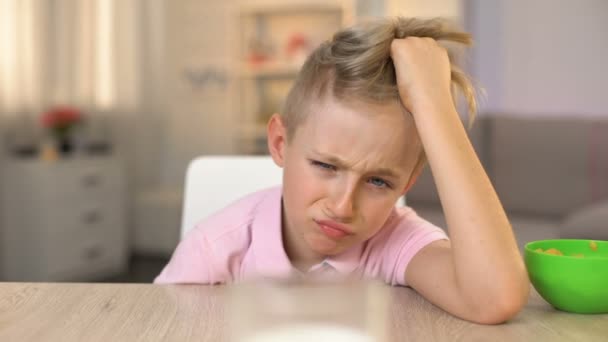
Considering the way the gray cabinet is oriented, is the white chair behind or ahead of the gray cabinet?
ahead

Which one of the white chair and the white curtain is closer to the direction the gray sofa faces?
the white chair

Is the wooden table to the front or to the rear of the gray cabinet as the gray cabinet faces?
to the front

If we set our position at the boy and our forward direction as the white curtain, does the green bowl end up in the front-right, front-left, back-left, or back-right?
back-right

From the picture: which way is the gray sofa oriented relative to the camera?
toward the camera

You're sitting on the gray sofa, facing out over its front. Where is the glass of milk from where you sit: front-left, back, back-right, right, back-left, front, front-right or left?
front

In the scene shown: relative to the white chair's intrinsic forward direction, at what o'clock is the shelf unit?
The shelf unit is roughly at 6 o'clock from the white chair.

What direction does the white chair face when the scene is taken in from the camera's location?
facing the viewer

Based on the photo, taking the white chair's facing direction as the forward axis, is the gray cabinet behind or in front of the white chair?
behind

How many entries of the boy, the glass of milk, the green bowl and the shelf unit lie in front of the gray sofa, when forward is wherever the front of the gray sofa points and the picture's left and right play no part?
3

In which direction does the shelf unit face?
toward the camera

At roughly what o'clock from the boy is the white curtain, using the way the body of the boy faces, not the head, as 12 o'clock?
The white curtain is roughly at 5 o'clock from the boy.

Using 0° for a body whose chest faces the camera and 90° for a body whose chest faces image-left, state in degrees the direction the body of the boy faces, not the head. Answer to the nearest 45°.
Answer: approximately 0°

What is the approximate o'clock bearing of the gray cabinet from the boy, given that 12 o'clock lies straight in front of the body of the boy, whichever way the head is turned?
The gray cabinet is roughly at 5 o'clock from the boy.

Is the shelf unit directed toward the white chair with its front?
yes

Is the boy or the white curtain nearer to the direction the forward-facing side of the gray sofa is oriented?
the boy
